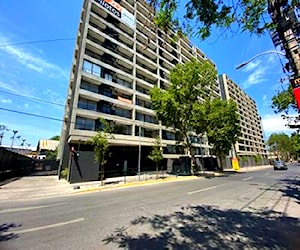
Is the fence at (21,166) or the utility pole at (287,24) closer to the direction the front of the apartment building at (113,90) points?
the utility pole

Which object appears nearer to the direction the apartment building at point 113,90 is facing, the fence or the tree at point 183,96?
the tree

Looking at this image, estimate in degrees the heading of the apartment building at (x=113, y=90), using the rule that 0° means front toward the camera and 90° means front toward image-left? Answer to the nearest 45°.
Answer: approximately 315°

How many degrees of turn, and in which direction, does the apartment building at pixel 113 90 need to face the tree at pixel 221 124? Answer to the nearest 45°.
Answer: approximately 45° to its left
